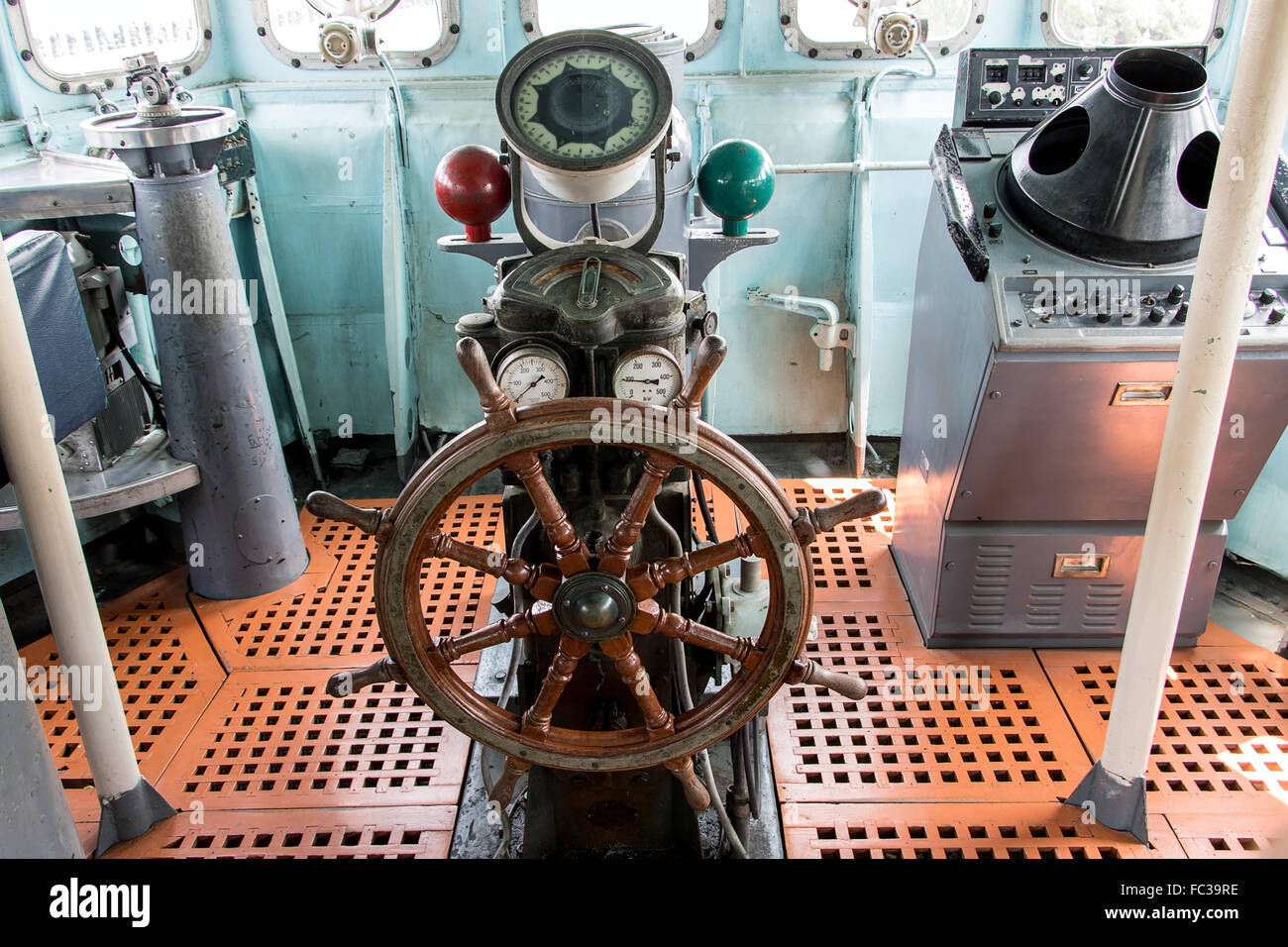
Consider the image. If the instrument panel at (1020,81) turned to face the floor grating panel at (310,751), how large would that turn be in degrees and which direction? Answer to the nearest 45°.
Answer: approximately 45° to its right

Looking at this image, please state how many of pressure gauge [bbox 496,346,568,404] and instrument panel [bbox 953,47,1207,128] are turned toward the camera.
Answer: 2

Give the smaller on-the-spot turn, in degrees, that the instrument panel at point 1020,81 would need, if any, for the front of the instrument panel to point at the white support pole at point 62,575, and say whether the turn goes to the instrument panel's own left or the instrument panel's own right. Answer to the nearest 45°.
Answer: approximately 45° to the instrument panel's own right

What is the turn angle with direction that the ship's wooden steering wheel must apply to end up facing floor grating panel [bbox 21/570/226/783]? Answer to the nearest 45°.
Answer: approximately 135° to its right

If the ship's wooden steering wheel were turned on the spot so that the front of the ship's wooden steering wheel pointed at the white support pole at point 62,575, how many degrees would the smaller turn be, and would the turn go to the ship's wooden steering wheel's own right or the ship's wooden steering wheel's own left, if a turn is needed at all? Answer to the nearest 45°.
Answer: approximately 90° to the ship's wooden steering wheel's own right
